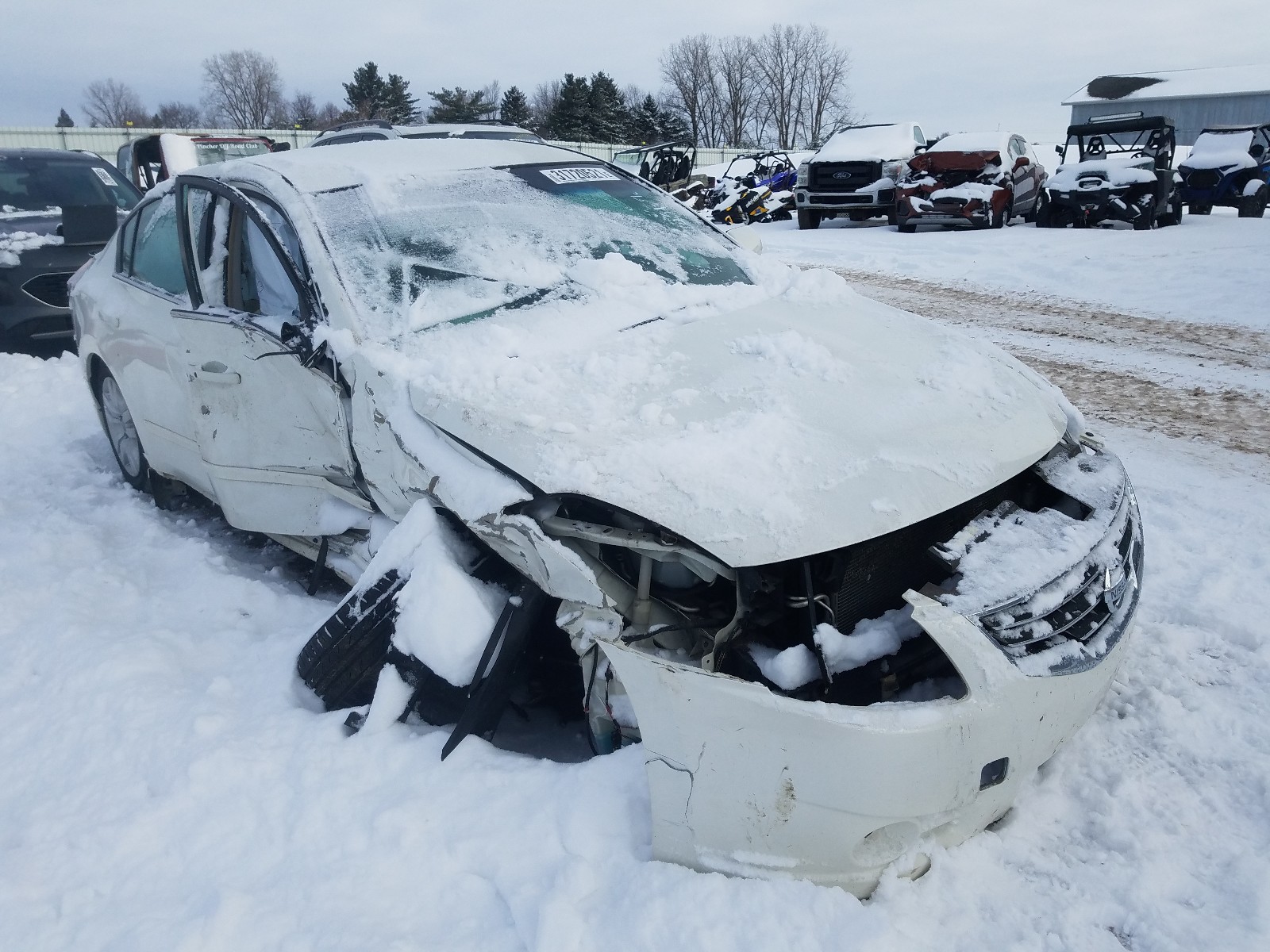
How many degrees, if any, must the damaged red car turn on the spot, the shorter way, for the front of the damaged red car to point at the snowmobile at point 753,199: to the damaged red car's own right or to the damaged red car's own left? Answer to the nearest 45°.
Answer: approximately 90° to the damaged red car's own right

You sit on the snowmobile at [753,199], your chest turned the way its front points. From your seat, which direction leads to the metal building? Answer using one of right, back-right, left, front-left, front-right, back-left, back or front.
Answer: back

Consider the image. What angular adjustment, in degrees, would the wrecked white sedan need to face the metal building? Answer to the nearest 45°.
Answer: approximately 90° to its left

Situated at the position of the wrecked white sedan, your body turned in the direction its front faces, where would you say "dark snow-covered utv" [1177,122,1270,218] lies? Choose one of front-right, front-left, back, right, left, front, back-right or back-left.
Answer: left

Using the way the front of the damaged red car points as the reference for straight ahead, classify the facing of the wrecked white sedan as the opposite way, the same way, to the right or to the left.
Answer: to the left

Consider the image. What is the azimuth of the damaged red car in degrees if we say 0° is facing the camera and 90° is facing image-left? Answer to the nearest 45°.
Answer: approximately 45°

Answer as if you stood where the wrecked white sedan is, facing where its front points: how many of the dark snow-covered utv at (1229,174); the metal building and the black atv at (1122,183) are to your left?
3

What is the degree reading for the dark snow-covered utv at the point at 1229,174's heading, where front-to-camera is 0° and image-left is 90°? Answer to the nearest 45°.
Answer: approximately 45°

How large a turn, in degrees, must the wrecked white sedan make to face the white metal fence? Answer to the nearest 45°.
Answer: approximately 180°

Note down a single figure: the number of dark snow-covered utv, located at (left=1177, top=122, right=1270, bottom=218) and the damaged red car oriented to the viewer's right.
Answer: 0

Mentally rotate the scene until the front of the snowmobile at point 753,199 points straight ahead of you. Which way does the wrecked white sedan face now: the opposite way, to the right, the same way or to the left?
to the left

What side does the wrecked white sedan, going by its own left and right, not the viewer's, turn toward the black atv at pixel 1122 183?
left
